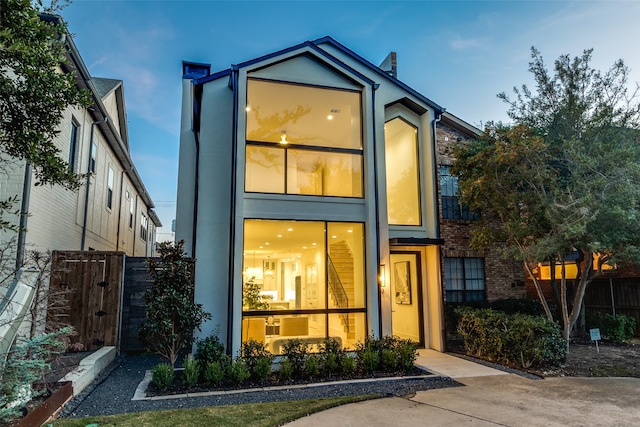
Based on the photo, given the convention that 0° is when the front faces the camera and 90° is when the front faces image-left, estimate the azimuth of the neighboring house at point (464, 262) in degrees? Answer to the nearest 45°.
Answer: approximately 0°

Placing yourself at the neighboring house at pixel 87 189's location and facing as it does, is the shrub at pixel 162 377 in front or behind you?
in front

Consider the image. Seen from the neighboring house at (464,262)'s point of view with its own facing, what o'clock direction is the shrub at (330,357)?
The shrub is roughly at 1 o'clock from the neighboring house.

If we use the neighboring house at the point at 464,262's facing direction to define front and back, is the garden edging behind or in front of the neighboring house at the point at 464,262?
in front

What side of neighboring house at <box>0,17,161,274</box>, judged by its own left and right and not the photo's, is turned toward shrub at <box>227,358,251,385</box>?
front

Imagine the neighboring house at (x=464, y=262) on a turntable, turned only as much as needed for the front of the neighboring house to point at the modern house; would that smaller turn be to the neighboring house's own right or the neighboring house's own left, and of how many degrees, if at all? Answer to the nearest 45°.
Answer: approximately 45° to the neighboring house's own right

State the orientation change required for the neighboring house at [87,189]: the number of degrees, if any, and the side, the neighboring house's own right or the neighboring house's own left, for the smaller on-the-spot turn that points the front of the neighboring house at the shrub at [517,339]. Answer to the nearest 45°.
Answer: approximately 45° to the neighboring house's own left

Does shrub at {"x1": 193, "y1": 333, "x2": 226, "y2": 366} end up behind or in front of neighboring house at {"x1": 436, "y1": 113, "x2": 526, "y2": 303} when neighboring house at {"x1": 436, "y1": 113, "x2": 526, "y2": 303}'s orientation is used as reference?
in front
